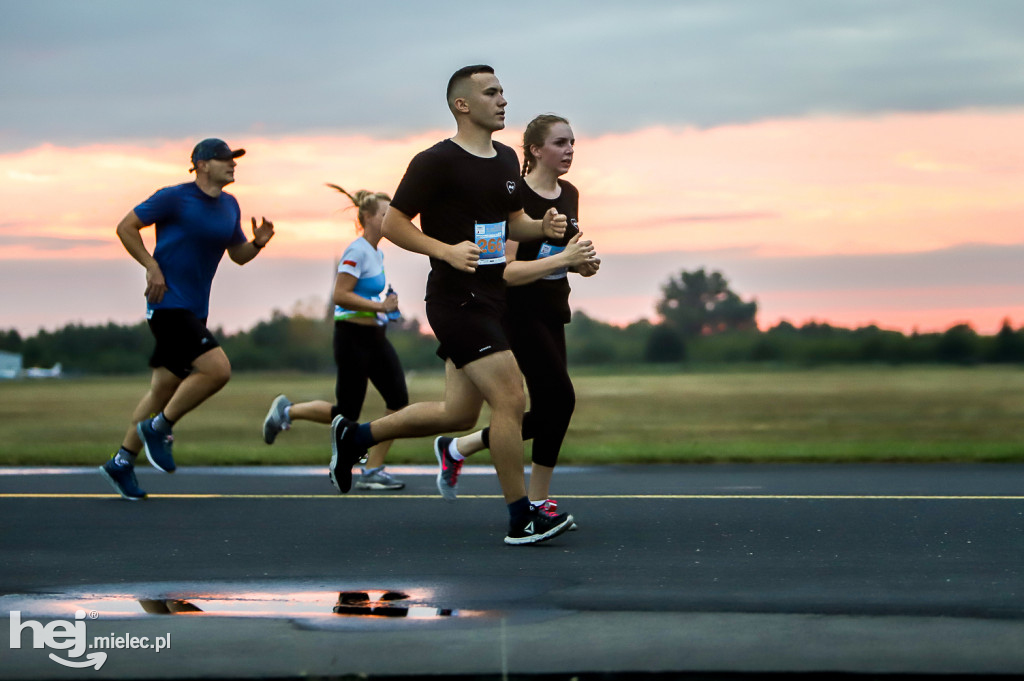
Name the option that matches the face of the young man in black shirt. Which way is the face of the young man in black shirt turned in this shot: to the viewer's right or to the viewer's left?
to the viewer's right

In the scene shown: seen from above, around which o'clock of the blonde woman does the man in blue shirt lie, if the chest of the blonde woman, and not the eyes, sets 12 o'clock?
The man in blue shirt is roughly at 5 o'clock from the blonde woman.

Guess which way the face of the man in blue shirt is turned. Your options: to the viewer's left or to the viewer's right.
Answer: to the viewer's right

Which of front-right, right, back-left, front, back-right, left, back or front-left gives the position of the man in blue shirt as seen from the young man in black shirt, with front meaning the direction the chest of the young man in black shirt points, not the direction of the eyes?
back

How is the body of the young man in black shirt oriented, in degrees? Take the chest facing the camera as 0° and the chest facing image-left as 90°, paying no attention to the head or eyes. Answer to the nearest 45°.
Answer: approximately 315°

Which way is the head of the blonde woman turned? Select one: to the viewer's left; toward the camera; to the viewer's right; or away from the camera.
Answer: to the viewer's right

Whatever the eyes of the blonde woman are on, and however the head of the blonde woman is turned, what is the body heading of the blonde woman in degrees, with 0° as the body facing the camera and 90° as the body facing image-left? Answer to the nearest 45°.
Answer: approximately 270°

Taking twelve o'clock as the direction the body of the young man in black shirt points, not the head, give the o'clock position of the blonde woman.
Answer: The blonde woman is roughly at 7 o'clock from the young man in black shirt.

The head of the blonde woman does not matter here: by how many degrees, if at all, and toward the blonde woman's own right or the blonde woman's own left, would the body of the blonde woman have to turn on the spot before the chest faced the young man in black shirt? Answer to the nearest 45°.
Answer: approximately 90° to the blonde woman's own right
